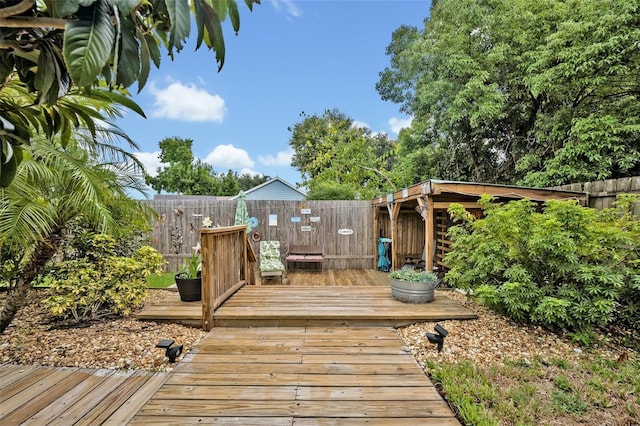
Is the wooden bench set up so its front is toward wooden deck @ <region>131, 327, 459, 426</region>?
yes

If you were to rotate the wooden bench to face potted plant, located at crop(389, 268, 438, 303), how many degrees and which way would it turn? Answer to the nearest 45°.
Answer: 0° — it already faces it

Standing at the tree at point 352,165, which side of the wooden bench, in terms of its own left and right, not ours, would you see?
back

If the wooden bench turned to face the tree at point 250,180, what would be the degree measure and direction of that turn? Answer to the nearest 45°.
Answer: approximately 180°

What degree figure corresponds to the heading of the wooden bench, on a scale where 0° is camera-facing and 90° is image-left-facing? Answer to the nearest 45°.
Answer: approximately 0°

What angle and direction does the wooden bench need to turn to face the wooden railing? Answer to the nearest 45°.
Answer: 0° — it already faces it
